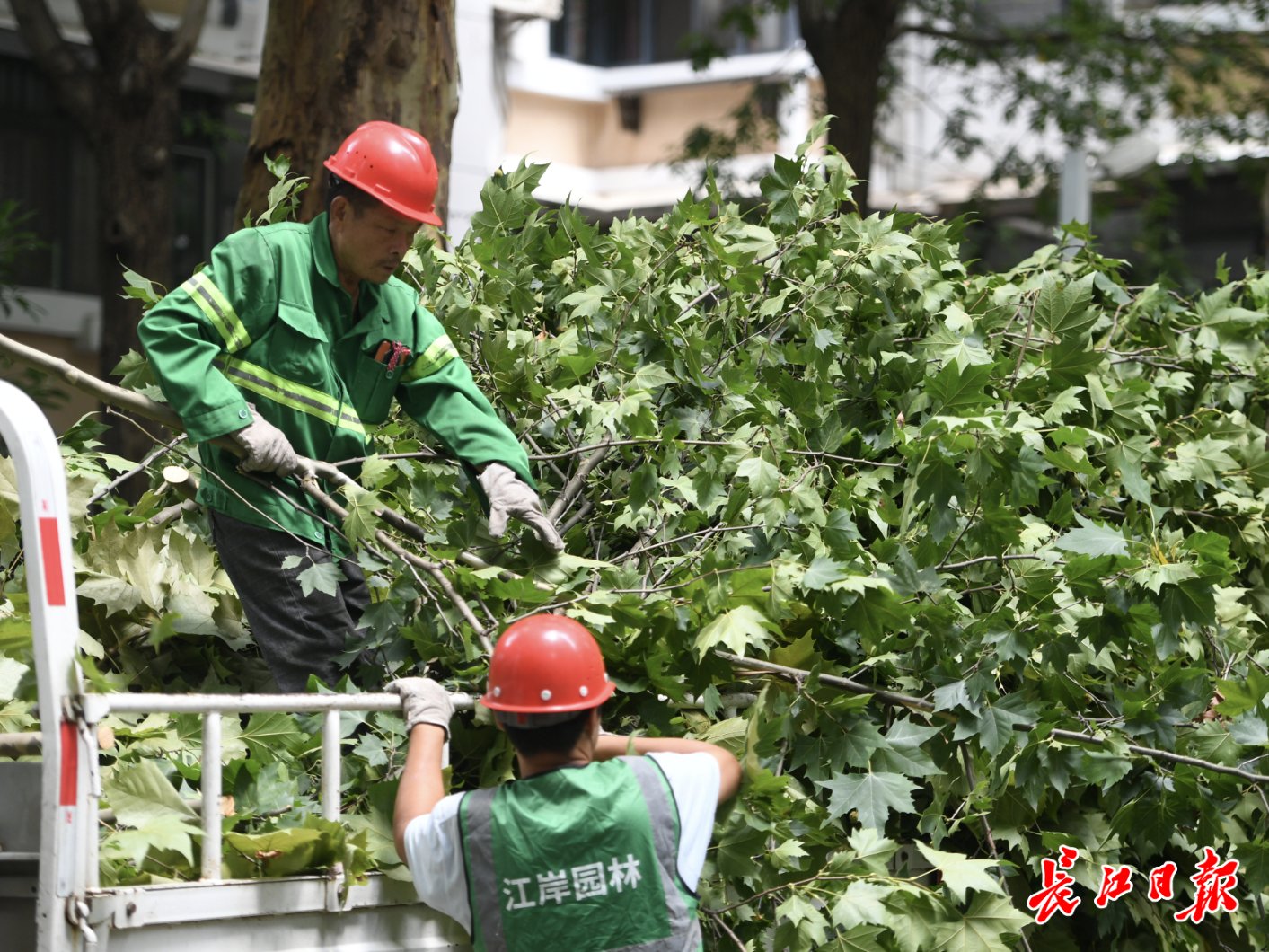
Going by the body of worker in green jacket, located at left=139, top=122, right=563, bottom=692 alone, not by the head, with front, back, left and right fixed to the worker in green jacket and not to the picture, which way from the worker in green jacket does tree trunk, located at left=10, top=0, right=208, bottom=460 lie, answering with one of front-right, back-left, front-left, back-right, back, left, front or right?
back-left

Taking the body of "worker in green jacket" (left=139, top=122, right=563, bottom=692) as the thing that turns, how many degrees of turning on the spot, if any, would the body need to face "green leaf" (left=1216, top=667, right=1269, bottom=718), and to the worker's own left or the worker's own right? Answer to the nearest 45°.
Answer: approximately 45° to the worker's own left

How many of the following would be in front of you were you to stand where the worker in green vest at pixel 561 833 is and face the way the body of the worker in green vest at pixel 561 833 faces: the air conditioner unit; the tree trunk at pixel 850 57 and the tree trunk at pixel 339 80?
3

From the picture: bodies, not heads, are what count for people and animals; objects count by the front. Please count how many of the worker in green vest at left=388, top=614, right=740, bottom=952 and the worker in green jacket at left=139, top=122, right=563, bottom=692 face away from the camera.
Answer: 1

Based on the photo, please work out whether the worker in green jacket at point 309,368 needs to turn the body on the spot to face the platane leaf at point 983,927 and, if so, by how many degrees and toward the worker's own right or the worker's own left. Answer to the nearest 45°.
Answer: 0° — they already face it

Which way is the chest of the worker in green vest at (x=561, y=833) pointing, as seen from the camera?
away from the camera

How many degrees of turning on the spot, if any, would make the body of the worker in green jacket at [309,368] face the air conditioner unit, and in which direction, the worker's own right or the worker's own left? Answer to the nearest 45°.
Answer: approximately 135° to the worker's own left

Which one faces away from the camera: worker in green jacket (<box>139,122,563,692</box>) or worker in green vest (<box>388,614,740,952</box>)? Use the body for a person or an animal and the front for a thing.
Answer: worker in green vest (<box>388,614,740,952</box>)
